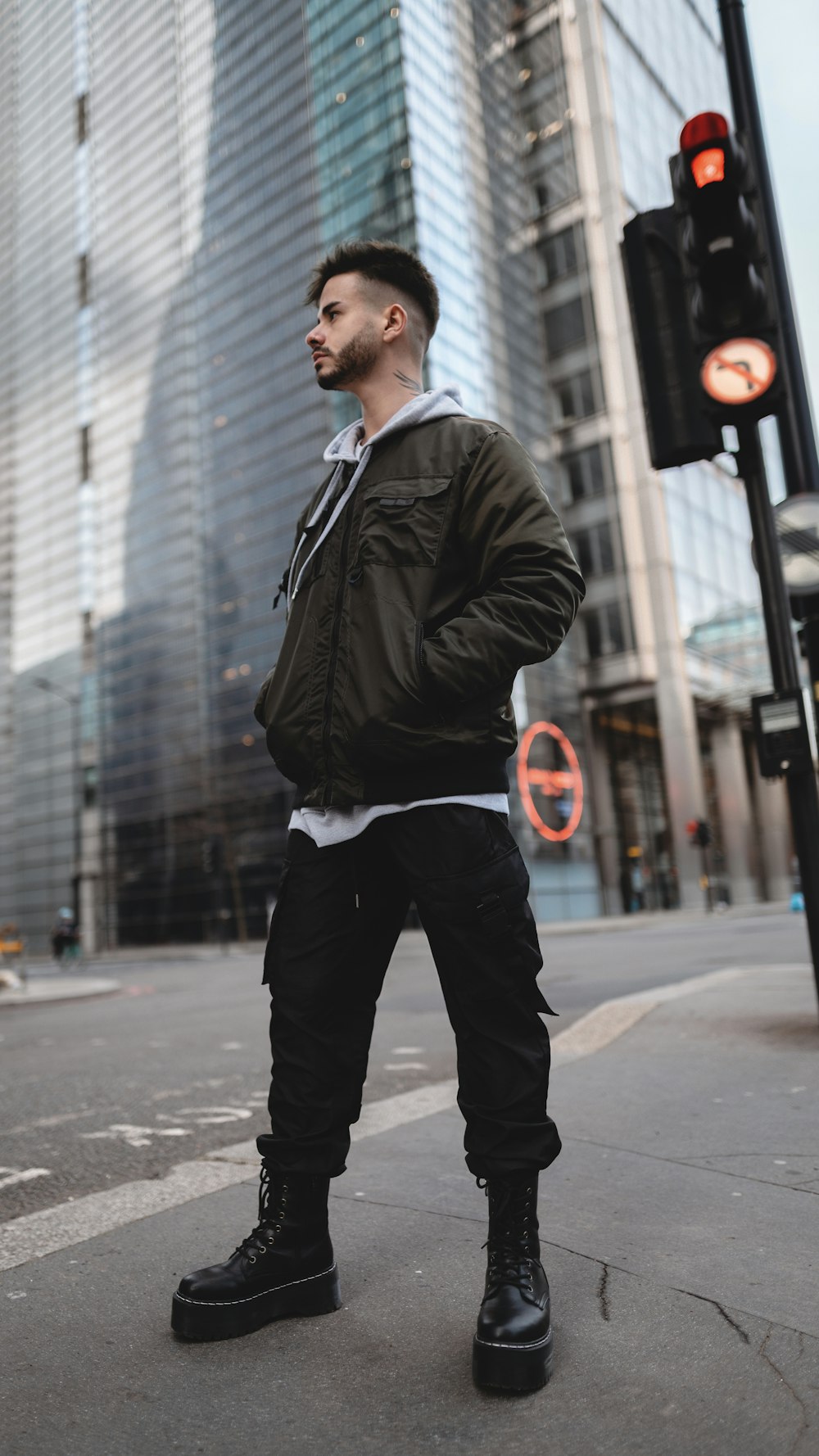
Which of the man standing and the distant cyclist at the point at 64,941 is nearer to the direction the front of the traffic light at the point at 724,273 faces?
the man standing

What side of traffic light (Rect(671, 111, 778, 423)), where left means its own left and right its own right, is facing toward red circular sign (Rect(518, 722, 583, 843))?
back

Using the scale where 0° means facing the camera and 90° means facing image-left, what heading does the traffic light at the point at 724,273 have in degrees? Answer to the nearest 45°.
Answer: approximately 0°

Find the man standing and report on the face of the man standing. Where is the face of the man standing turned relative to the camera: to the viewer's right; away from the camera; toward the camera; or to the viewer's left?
to the viewer's left

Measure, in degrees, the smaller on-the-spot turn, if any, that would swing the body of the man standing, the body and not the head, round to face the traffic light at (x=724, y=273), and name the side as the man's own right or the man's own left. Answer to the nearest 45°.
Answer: approximately 180°

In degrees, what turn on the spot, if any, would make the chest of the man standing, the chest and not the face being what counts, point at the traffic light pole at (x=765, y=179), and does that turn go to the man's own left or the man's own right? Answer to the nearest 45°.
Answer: approximately 180°

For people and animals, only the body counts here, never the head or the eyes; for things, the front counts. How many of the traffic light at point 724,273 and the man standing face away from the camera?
0

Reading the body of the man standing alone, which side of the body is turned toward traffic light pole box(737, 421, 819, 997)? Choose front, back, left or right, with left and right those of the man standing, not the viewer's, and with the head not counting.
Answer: back

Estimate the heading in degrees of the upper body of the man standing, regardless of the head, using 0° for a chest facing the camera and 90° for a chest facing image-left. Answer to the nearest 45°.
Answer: approximately 45°

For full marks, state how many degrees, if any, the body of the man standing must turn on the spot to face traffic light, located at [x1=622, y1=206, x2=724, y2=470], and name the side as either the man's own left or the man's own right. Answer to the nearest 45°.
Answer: approximately 180°
